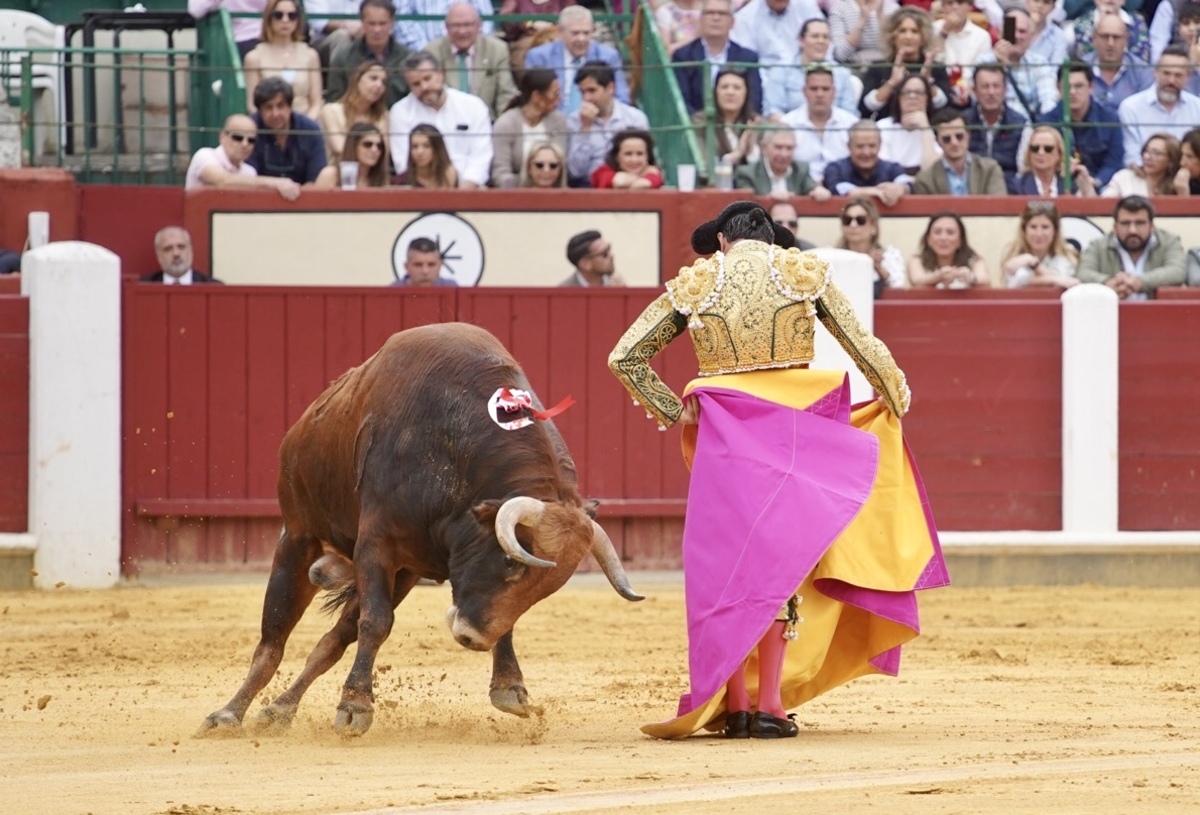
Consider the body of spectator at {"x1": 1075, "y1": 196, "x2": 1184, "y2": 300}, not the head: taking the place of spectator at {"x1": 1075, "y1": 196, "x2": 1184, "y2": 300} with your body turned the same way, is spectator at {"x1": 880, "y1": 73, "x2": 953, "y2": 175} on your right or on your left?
on your right

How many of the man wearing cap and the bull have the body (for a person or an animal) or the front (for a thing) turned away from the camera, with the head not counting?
1

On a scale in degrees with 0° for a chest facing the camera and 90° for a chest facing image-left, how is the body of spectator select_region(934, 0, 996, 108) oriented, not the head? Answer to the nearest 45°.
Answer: approximately 0°

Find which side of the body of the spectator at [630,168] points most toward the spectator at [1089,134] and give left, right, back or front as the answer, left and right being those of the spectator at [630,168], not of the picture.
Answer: left

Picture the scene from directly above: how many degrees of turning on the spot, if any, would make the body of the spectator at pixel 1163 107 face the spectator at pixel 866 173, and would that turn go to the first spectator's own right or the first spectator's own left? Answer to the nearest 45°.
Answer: approximately 45° to the first spectator's own right

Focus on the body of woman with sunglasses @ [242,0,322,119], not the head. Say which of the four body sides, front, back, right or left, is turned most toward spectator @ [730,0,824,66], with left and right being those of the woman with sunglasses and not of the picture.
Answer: left

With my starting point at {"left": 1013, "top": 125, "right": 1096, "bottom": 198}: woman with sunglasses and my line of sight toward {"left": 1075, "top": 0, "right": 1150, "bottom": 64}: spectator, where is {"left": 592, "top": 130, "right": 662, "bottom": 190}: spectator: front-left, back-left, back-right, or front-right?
back-left

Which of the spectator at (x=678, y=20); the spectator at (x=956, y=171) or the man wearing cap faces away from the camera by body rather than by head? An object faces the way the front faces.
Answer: the man wearing cap

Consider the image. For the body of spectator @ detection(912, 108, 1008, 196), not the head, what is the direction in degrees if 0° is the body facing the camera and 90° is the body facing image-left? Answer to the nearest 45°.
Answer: approximately 0°
